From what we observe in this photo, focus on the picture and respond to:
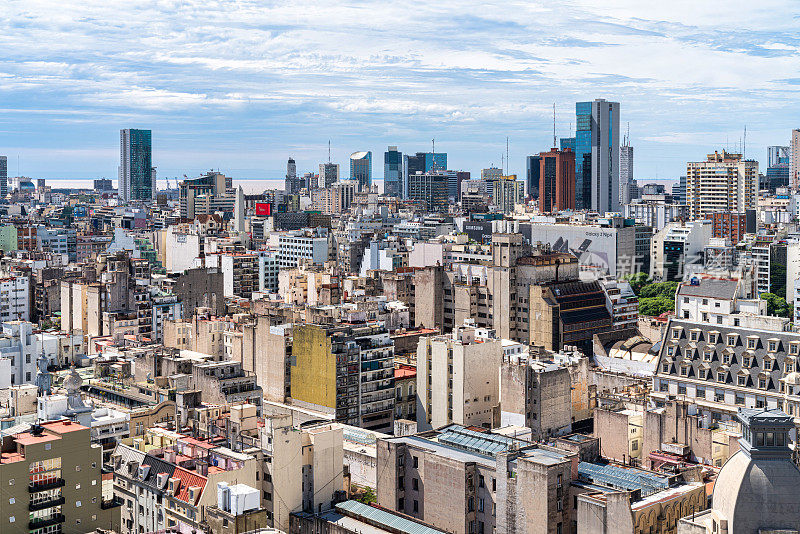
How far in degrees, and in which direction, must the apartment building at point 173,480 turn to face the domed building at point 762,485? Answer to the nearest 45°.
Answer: approximately 90° to its left

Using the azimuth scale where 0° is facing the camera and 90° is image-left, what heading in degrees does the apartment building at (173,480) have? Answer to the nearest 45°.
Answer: approximately 45°
